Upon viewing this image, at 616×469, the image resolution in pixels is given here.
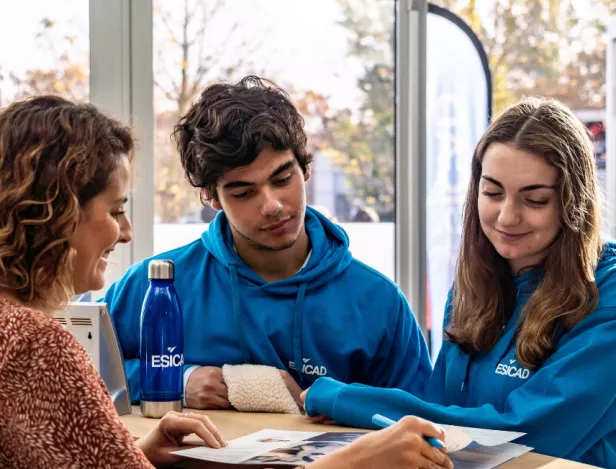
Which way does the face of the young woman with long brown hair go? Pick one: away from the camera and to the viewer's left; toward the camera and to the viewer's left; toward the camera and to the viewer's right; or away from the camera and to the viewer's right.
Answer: toward the camera and to the viewer's left

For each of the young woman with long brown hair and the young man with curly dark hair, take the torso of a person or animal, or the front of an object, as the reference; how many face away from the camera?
0

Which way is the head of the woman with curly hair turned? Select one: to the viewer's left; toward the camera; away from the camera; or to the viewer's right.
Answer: to the viewer's right

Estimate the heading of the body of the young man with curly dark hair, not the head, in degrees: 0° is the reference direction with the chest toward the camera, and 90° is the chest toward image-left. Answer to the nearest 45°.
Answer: approximately 0°

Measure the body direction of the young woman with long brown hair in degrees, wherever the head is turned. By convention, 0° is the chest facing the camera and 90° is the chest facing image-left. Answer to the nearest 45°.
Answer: approximately 45°

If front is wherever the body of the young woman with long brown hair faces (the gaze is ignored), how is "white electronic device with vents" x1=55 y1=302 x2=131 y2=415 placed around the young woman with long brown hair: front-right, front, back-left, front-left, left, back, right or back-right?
front-right

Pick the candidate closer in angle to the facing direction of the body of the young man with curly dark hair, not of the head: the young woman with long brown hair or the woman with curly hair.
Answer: the woman with curly hair

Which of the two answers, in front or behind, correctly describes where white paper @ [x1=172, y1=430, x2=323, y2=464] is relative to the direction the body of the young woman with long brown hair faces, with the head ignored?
in front

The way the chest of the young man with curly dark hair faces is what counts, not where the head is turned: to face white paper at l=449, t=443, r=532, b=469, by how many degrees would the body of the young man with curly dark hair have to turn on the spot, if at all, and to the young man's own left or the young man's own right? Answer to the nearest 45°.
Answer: approximately 45° to the young man's own left

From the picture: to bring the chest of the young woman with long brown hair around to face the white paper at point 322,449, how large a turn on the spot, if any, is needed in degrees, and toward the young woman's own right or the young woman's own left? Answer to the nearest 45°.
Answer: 0° — they already face it

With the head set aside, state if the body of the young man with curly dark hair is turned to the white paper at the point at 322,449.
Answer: yes

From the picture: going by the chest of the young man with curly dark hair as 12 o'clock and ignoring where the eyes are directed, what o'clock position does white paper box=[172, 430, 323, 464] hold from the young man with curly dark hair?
The white paper is roughly at 12 o'clock from the young man with curly dark hair.

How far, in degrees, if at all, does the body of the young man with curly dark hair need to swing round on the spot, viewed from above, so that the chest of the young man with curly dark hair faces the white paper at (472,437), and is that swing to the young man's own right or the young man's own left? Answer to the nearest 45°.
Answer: approximately 45° to the young man's own left
